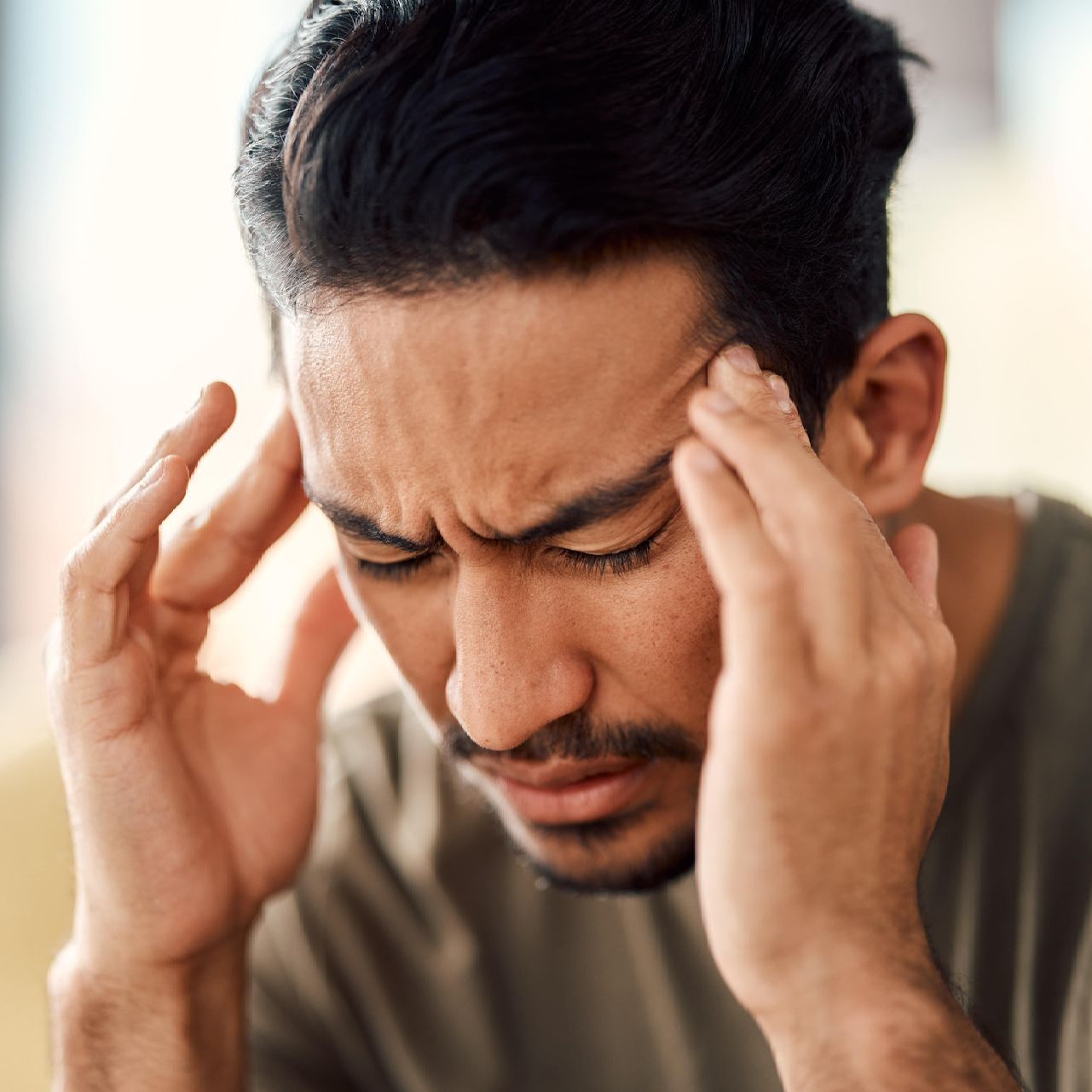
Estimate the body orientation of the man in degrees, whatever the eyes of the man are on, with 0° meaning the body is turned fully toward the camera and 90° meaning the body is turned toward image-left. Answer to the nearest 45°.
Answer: approximately 45°
